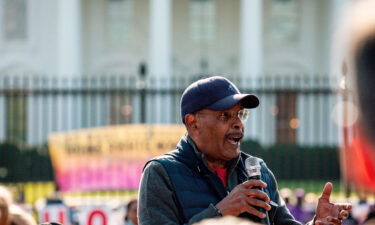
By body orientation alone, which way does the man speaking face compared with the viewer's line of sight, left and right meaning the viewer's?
facing the viewer and to the right of the viewer

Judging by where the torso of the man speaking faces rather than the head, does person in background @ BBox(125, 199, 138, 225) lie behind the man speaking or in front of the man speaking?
behind

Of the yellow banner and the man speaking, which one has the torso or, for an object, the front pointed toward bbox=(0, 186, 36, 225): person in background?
the yellow banner

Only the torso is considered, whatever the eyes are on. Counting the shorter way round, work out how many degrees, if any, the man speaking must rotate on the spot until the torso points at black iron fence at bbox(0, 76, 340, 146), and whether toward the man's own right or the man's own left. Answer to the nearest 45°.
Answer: approximately 135° to the man's own left

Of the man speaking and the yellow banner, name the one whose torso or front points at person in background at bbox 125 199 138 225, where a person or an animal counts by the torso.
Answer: the yellow banner

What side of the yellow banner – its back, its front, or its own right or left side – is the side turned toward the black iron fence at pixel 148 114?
back

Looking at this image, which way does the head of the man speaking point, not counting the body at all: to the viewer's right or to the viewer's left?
to the viewer's right

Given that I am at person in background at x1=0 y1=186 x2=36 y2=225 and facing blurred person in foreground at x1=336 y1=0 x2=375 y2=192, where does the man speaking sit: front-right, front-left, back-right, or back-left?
front-left

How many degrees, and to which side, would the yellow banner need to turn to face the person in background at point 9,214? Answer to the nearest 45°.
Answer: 0° — it already faces them

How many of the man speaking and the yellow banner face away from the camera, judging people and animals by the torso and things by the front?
0

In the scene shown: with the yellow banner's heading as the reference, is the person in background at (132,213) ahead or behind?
ahead

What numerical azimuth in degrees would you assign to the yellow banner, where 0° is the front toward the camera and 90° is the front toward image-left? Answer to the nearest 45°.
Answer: approximately 0°

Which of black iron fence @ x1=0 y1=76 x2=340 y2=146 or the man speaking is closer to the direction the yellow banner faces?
the man speaking

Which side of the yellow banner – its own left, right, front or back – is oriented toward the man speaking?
front

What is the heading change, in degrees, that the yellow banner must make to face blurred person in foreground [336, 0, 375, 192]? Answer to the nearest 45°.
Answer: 0° — it already faces them
